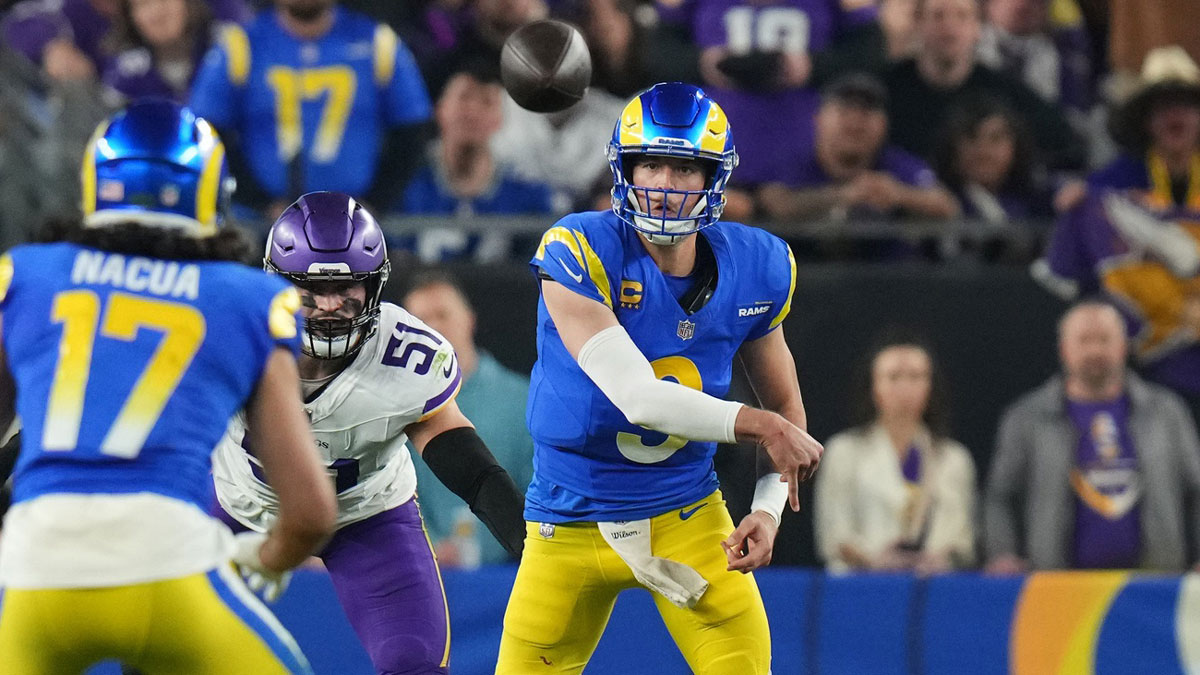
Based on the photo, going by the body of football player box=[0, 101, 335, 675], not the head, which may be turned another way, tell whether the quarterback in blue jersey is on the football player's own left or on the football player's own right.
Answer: on the football player's own right

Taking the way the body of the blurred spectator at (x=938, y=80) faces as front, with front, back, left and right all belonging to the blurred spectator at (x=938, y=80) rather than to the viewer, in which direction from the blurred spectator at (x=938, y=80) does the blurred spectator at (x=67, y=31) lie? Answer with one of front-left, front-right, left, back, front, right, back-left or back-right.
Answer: right

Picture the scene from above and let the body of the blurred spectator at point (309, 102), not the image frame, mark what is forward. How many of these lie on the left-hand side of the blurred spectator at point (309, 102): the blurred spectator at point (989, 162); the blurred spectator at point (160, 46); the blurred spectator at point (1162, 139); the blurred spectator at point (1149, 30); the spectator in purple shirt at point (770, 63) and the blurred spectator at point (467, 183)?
5

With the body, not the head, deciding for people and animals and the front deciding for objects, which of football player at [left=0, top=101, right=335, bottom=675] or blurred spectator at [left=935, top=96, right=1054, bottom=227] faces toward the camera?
the blurred spectator

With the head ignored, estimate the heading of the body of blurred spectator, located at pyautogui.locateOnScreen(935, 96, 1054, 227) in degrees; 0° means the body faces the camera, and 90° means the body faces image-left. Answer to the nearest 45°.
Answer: approximately 0°

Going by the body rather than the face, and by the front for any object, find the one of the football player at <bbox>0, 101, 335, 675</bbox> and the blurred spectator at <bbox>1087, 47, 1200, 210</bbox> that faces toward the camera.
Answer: the blurred spectator

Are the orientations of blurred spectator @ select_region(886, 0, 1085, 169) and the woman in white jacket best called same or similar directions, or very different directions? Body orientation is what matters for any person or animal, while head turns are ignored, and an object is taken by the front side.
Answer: same or similar directions

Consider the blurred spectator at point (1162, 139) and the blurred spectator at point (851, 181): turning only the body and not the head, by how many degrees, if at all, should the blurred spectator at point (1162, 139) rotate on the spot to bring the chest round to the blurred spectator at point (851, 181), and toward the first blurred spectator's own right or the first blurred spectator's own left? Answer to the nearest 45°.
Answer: approximately 90° to the first blurred spectator's own right

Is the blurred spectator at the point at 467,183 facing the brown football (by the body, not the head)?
yes

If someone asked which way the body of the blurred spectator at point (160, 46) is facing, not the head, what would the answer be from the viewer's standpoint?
toward the camera

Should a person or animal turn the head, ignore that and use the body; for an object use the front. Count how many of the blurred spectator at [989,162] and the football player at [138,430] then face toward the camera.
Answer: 1

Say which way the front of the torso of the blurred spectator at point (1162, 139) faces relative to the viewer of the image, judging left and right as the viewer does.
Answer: facing the viewer

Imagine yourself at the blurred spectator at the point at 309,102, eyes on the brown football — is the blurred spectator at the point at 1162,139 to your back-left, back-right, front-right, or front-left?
front-left

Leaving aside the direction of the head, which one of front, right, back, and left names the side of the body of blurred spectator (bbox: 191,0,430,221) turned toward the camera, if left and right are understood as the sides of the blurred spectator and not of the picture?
front

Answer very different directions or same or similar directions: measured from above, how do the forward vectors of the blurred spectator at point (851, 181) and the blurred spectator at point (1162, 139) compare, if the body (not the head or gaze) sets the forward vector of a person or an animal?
same or similar directions

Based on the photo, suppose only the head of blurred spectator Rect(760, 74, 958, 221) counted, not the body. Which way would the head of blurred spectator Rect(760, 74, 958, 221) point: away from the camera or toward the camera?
toward the camera
